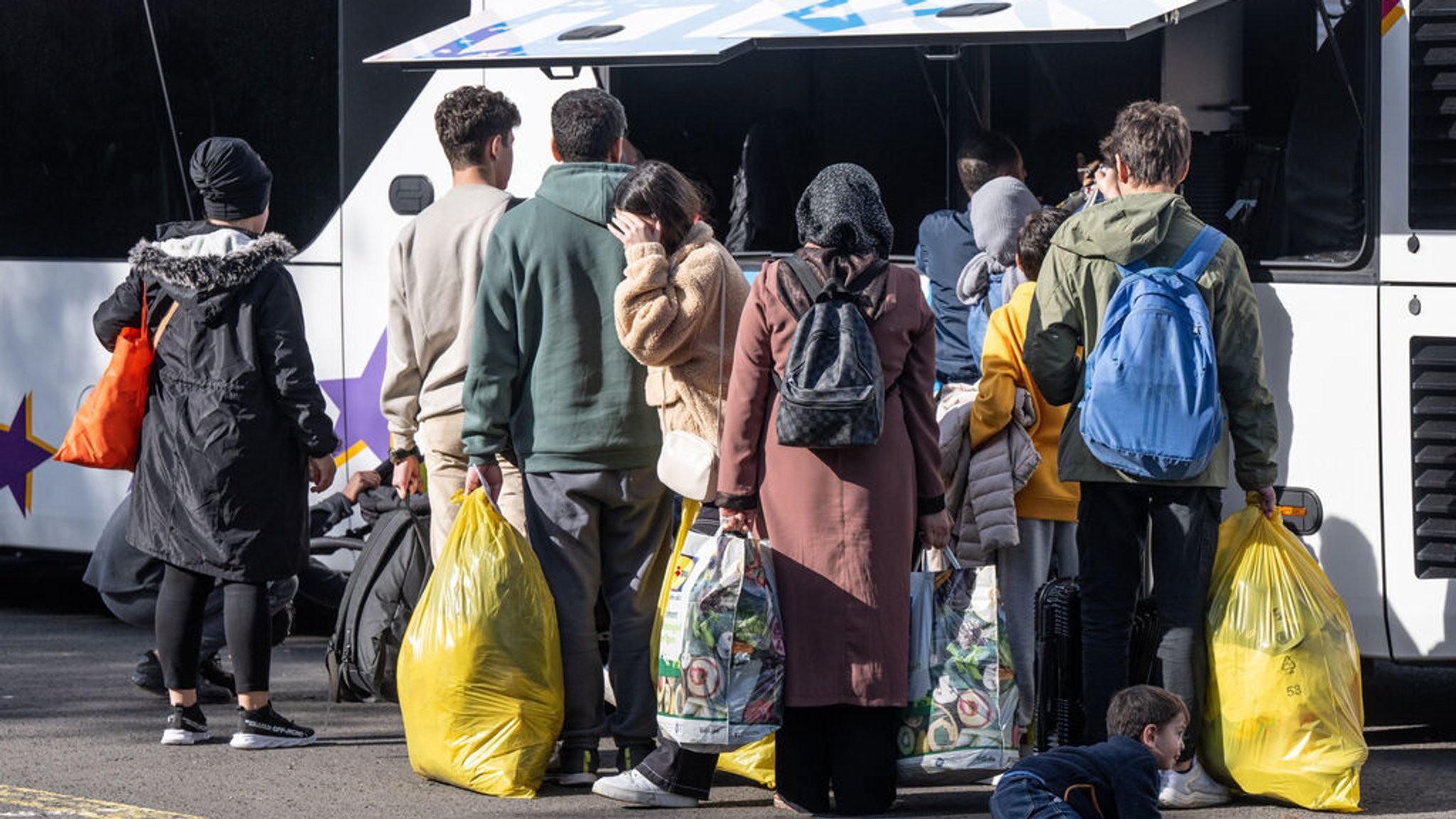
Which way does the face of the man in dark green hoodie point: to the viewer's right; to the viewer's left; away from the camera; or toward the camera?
away from the camera

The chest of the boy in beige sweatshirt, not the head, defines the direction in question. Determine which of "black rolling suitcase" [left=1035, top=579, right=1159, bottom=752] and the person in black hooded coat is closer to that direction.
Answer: the black rolling suitcase

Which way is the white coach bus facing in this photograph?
to the viewer's left

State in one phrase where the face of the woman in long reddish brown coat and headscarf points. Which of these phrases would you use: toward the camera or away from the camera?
away from the camera

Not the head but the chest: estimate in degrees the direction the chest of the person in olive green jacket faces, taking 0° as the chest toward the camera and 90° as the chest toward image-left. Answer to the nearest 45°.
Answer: approximately 180°

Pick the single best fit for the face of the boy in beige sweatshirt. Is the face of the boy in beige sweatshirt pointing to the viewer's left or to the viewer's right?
to the viewer's right

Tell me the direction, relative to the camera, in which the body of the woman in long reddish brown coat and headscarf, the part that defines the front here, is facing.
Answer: away from the camera

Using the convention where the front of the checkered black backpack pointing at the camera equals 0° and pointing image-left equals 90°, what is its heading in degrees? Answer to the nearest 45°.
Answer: approximately 0°

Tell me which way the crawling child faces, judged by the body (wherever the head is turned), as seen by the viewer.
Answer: to the viewer's right

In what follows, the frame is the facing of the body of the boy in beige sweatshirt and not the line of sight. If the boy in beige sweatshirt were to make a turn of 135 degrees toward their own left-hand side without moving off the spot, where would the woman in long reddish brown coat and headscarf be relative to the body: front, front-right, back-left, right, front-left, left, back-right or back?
back-left

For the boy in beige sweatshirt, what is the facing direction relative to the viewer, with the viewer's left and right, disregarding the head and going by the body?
facing away from the viewer and to the right of the viewer
